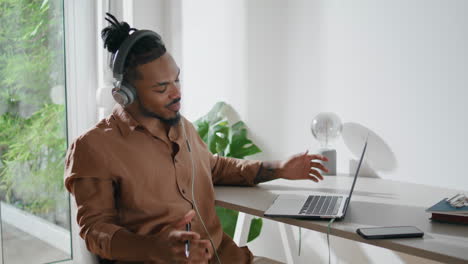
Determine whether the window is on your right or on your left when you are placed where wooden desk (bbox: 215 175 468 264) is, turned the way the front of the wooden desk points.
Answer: on your right

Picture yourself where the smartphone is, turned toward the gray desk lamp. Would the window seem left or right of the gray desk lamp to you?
left

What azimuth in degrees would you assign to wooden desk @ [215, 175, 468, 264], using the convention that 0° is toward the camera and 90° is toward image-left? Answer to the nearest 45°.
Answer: approximately 45°

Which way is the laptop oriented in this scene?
to the viewer's left

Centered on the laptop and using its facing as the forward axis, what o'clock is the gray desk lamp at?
The gray desk lamp is roughly at 3 o'clock from the laptop.

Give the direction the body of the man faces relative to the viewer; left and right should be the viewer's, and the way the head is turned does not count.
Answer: facing the viewer and to the right of the viewer

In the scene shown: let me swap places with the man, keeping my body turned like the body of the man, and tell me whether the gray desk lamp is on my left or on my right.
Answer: on my left

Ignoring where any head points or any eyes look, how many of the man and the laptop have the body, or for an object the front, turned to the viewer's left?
1

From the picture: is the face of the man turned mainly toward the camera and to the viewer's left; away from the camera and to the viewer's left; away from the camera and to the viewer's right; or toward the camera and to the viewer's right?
toward the camera and to the viewer's right
